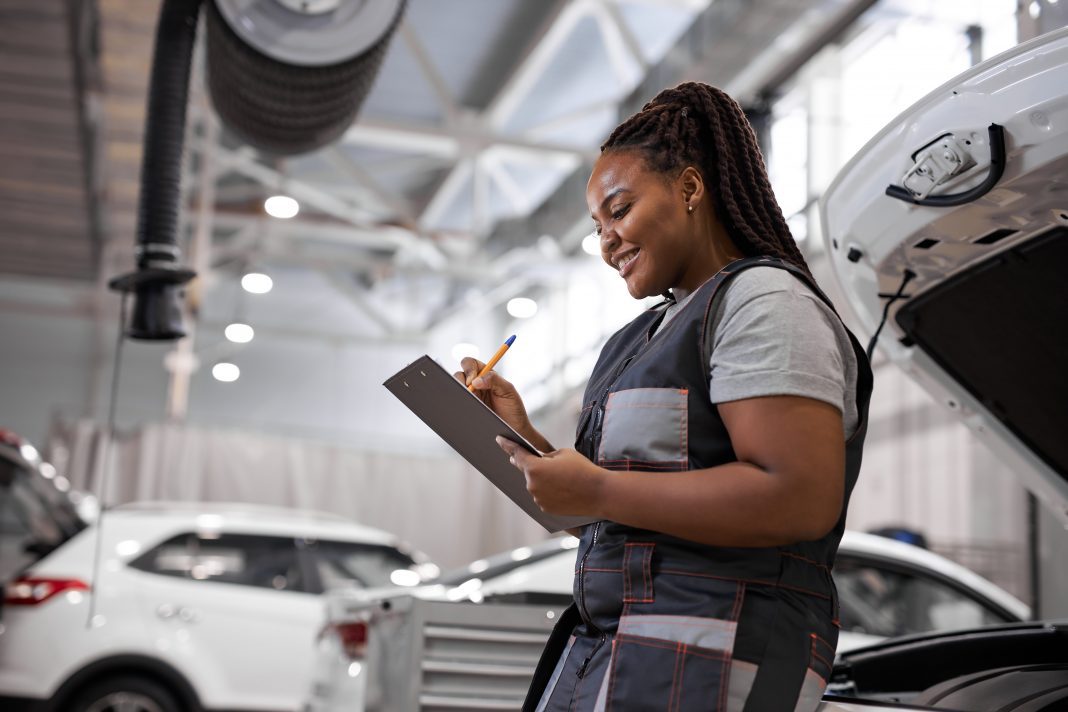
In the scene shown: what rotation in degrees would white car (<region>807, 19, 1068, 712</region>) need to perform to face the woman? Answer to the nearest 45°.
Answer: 0° — it already faces them

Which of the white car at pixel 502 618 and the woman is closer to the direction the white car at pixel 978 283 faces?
the woman

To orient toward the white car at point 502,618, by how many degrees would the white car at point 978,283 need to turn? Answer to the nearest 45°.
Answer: approximately 90° to its right

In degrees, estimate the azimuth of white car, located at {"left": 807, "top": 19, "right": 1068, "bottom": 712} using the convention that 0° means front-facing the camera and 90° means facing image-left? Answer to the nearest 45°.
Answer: approximately 45°

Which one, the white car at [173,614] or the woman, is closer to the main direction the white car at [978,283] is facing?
the woman

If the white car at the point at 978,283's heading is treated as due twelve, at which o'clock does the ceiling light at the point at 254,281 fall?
The ceiling light is roughly at 3 o'clock from the white car.

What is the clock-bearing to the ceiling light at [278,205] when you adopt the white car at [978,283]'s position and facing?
The ceiling light is roughly at 3 o'clock from the white car.
